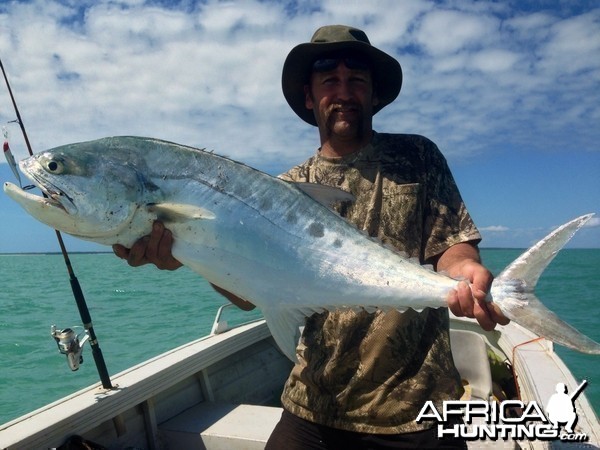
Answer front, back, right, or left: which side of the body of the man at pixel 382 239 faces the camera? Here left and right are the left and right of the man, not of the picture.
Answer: front

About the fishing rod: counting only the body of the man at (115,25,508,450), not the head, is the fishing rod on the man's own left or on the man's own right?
on the man's own right
